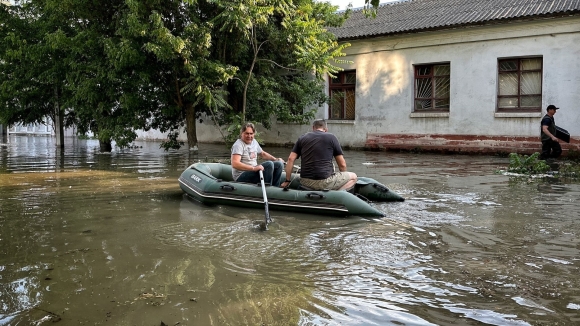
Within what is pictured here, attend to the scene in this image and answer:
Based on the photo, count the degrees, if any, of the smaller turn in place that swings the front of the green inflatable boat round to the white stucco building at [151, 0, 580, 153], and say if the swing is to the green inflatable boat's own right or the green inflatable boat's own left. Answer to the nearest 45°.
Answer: approximately 135° to the green inflatable boat's own right

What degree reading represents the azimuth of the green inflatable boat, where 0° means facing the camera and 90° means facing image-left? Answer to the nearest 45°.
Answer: approximately 90°

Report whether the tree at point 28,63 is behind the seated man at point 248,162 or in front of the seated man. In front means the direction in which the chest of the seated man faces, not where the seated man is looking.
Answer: behind

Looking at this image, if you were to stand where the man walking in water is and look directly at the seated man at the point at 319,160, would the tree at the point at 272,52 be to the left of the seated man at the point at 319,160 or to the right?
right
